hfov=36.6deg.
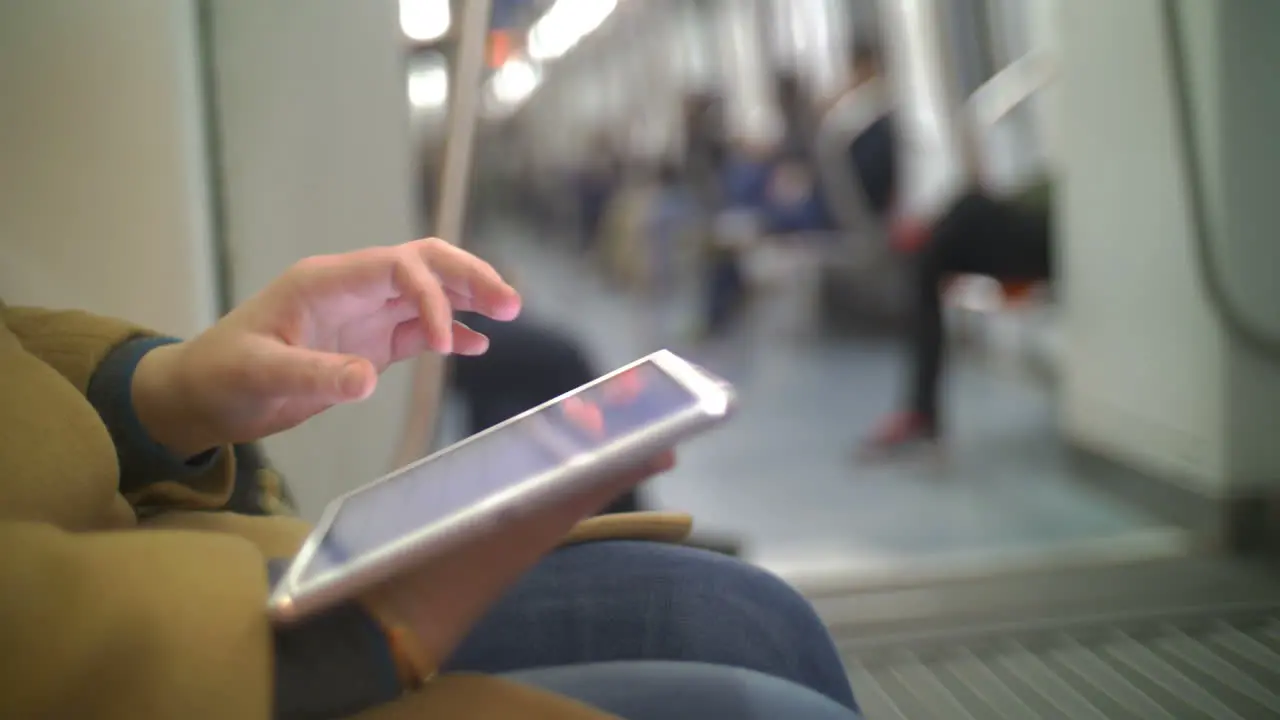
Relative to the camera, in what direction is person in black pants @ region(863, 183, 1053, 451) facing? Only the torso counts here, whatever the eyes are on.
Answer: to the viewer's left

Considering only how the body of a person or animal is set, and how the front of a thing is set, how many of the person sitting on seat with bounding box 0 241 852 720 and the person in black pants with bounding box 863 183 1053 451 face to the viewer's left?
1

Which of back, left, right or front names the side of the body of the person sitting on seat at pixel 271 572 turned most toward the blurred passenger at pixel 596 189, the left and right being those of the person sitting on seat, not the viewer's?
left

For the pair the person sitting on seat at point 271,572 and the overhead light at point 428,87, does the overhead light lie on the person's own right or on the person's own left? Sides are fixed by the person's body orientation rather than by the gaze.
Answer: on the person's own left

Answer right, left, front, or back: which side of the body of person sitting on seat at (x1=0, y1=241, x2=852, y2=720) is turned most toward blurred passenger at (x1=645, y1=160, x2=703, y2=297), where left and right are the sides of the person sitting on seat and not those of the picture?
left

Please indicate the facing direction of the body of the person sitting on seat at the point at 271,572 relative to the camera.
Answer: to the viewer's right

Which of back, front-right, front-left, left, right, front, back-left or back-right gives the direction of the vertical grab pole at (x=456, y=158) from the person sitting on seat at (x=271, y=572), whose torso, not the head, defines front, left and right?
left

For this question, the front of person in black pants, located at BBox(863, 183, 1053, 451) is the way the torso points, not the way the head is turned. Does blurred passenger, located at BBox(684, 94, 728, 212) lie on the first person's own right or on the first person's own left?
on the first person's own right

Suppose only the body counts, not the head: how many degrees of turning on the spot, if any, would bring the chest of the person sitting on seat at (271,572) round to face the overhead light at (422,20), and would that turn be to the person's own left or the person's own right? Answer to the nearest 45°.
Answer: approximately 90° to the person's own left

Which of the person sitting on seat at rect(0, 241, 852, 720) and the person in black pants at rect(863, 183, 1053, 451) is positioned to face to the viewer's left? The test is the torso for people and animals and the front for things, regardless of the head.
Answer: the person in black pants

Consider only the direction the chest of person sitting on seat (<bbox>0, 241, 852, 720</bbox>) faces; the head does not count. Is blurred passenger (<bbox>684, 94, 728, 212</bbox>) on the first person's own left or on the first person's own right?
on the first person's own left
